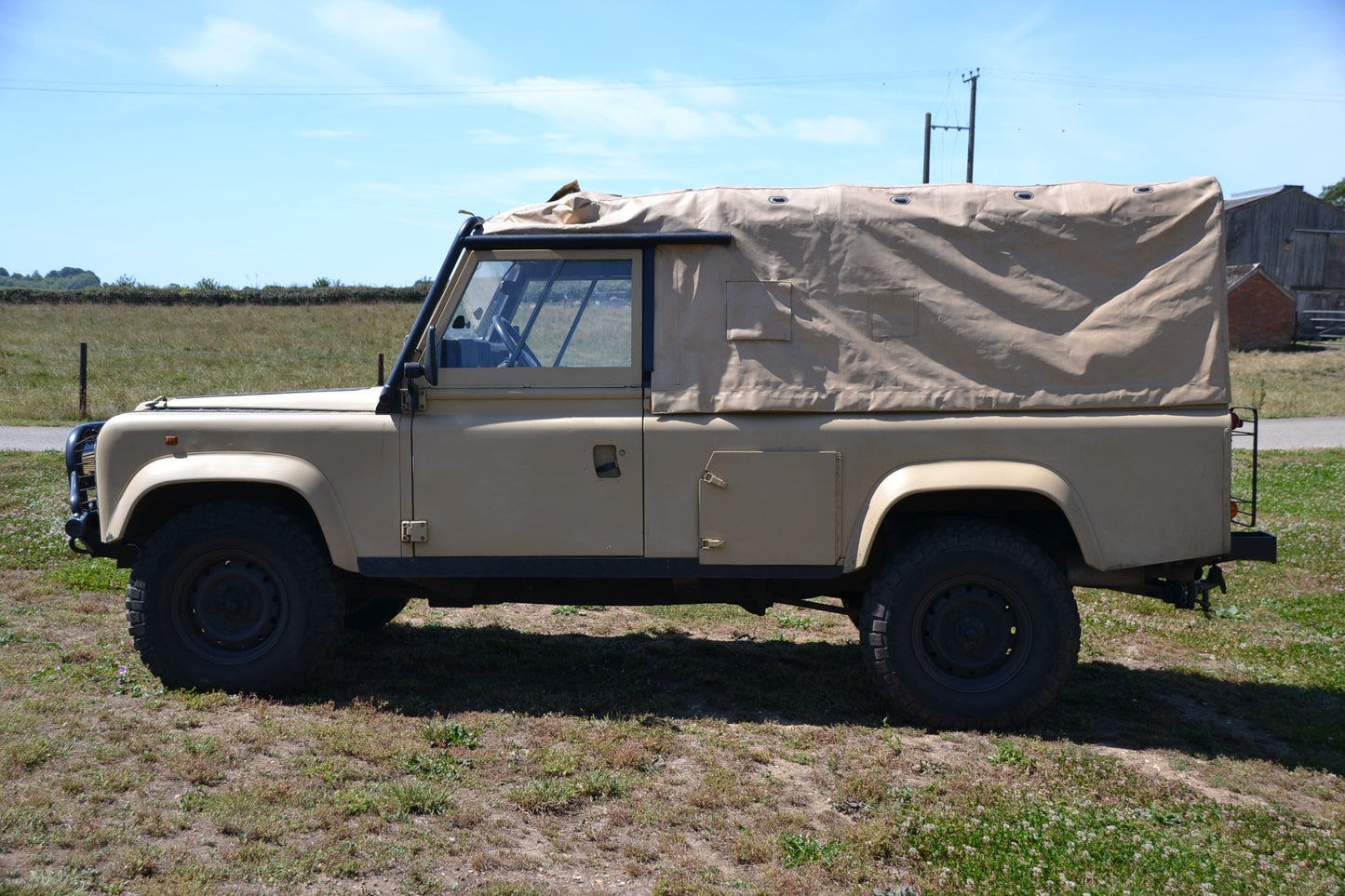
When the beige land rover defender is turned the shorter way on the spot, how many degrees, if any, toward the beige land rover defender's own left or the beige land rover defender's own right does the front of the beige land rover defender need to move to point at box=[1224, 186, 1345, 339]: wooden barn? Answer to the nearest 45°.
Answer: approximately 135° to the beige land rover defender's own right

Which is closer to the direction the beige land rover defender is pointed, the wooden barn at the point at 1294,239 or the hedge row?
the hedge row

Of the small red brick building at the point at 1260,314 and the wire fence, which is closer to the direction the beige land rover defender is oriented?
the wire fence

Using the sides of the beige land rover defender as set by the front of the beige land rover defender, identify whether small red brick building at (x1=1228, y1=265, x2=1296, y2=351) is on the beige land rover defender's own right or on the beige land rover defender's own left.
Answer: on the beige land rover defender's own right

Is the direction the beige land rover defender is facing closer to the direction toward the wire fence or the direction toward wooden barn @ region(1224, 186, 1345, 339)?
the wire fence

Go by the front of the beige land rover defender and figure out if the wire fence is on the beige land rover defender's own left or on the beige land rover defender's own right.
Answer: on the beige land rover defender's own right

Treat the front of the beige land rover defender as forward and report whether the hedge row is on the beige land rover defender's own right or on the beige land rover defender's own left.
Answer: on the beige land rover defender's own right

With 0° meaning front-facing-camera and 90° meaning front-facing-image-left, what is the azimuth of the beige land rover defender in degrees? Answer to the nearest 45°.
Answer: approximately 90°
